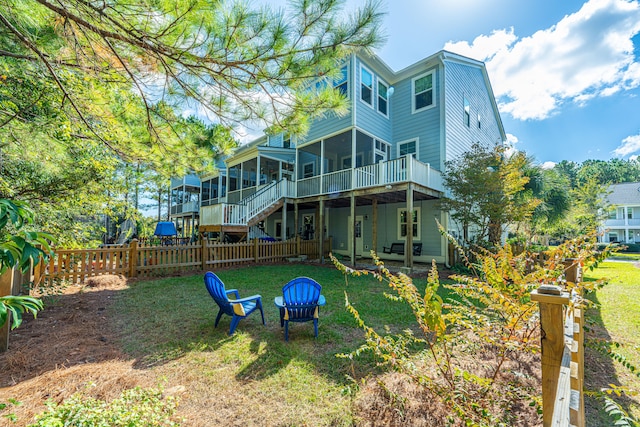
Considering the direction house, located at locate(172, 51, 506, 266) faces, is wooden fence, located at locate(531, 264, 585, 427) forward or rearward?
rearward

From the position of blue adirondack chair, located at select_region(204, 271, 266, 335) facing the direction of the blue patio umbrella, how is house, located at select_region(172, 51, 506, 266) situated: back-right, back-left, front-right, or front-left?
front-right

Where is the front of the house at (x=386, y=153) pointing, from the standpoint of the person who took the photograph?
facing away from the viewer and to the right of the viewer

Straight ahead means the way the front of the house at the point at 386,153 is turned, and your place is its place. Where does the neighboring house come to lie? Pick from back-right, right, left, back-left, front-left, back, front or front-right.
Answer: front

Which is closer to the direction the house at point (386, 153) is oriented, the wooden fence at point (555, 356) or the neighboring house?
the neighboring house
